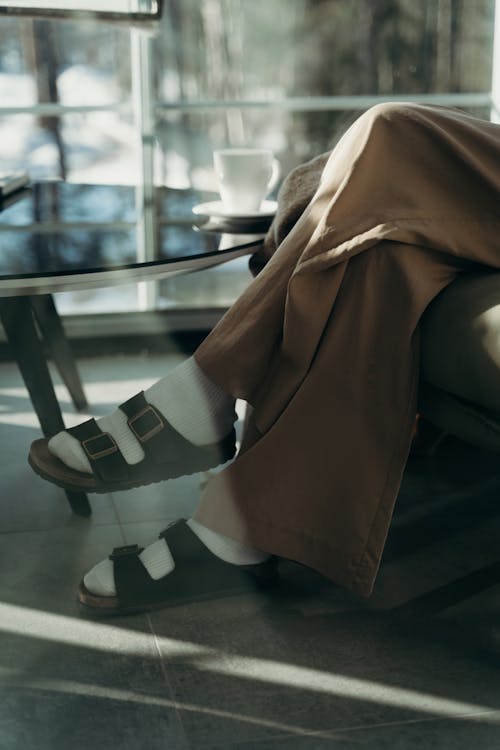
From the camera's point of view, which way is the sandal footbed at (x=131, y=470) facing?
to the viewer's left
